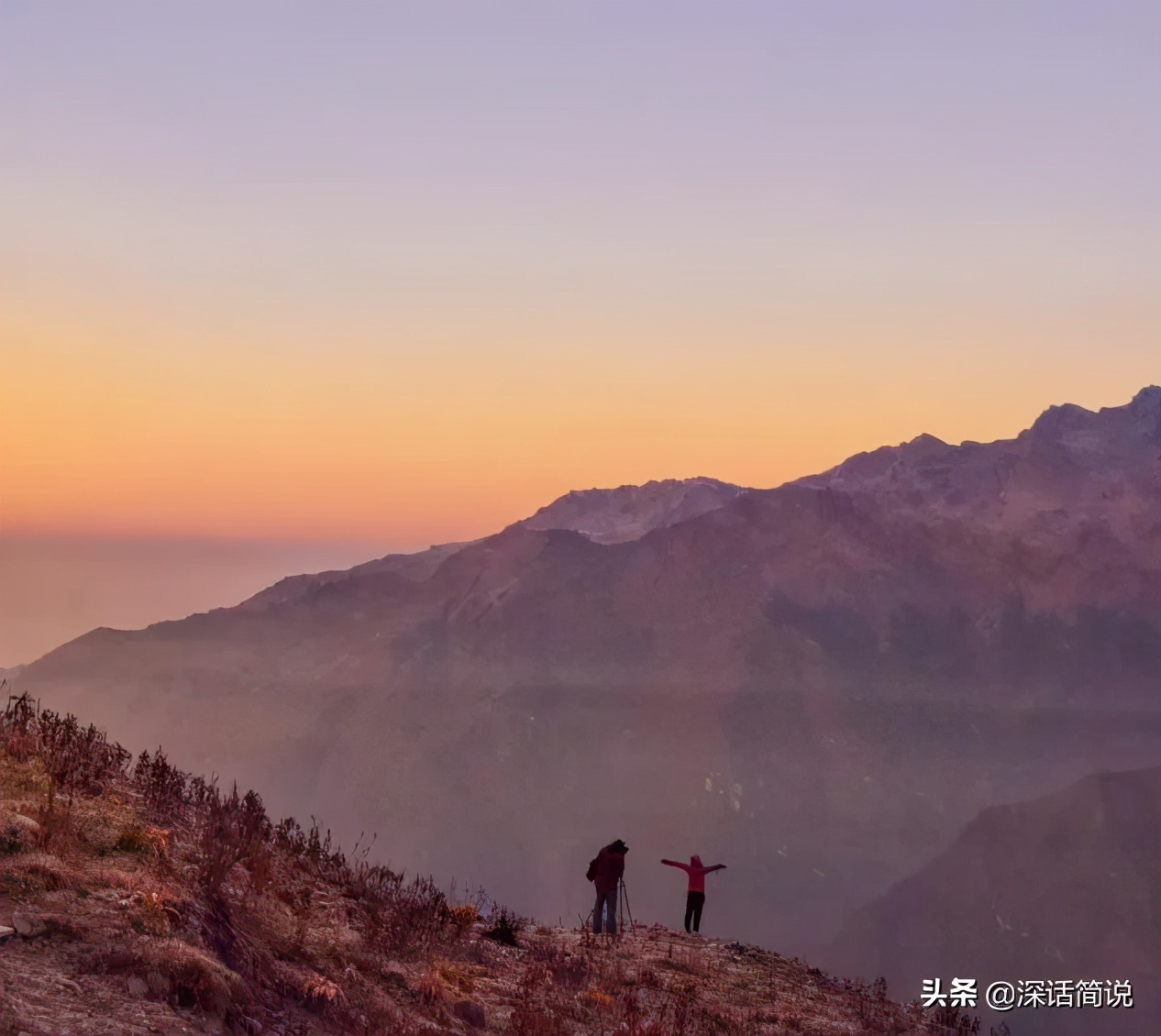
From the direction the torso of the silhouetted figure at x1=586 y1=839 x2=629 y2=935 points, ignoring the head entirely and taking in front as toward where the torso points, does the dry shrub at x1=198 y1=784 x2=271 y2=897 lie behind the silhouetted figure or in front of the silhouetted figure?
behind

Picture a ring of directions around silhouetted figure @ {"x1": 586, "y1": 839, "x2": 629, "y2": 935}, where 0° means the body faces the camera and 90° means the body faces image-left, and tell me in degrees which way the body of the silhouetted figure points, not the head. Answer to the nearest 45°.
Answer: approximately 225°

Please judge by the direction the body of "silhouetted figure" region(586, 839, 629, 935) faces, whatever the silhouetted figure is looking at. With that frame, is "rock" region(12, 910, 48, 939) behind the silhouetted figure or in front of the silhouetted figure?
behind

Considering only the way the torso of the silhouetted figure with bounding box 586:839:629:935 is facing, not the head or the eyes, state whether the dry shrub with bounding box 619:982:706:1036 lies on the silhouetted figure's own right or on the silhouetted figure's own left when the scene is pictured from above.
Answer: on the silhouetted figure's own right

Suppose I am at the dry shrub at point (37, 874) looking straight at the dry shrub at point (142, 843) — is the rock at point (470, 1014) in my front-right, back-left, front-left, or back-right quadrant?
front-right

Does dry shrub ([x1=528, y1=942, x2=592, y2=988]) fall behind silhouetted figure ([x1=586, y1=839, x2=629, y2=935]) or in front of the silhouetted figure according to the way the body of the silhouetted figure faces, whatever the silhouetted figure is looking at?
behind

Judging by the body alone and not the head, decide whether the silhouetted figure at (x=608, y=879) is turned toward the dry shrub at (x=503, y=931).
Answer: no

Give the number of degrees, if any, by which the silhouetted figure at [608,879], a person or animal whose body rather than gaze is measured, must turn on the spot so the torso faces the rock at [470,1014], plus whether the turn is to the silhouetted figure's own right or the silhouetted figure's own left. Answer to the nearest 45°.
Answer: approximately 135° to the silhouetted figure's own right

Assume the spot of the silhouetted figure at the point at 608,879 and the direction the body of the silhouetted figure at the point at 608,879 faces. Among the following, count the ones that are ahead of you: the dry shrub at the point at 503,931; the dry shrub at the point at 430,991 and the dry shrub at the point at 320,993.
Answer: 0

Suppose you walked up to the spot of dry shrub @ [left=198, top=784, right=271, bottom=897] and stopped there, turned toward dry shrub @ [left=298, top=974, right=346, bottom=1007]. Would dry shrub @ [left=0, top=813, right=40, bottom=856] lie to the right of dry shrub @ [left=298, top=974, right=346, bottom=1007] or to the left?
right

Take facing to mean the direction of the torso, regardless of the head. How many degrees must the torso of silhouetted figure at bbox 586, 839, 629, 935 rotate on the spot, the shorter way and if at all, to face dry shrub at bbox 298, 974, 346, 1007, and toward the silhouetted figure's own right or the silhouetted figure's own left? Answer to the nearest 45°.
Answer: approximately 135° to the silhouetted figure's own right
